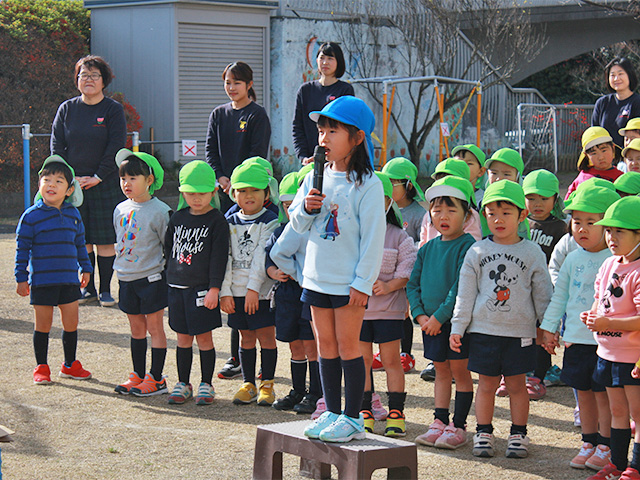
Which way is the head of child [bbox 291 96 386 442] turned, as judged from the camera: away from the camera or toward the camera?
toward the camera

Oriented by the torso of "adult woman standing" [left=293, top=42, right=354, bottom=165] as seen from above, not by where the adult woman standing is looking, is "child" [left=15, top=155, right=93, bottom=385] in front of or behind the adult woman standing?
in front

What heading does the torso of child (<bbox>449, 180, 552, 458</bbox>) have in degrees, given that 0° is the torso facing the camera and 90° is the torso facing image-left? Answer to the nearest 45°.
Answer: approximately 0°

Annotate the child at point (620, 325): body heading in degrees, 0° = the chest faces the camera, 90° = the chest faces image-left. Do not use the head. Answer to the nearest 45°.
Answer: approximately 45°

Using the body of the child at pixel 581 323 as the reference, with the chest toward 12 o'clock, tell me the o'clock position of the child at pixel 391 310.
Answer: the child at pixel 391 310 is roughly at 2 o'clock from the child at pixel 581 323.

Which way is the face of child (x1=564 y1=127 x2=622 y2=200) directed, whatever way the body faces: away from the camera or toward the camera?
toward the camera

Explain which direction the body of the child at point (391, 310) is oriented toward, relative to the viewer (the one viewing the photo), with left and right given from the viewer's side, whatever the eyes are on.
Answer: facing the viewer and to the left of the viewer

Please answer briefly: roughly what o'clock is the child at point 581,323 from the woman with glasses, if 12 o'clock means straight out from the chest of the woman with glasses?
The child is roughly at 11 o'clock from the woman with glasses.

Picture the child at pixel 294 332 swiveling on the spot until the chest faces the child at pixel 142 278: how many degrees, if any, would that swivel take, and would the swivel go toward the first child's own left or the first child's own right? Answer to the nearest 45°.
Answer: approximately 45° to the first child's own right

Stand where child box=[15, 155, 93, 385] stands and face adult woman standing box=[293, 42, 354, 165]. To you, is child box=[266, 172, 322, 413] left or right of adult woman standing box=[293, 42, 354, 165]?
right

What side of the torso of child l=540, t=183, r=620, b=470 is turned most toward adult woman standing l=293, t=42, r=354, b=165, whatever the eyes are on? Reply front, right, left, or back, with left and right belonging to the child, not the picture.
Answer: right

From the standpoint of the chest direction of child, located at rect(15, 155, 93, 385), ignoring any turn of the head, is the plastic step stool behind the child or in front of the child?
in front

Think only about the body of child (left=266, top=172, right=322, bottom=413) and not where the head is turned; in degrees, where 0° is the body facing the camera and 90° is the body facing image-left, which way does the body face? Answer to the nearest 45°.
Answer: approximately 45°

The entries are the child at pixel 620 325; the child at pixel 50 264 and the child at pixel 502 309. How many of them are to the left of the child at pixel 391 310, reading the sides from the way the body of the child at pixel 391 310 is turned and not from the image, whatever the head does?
2
